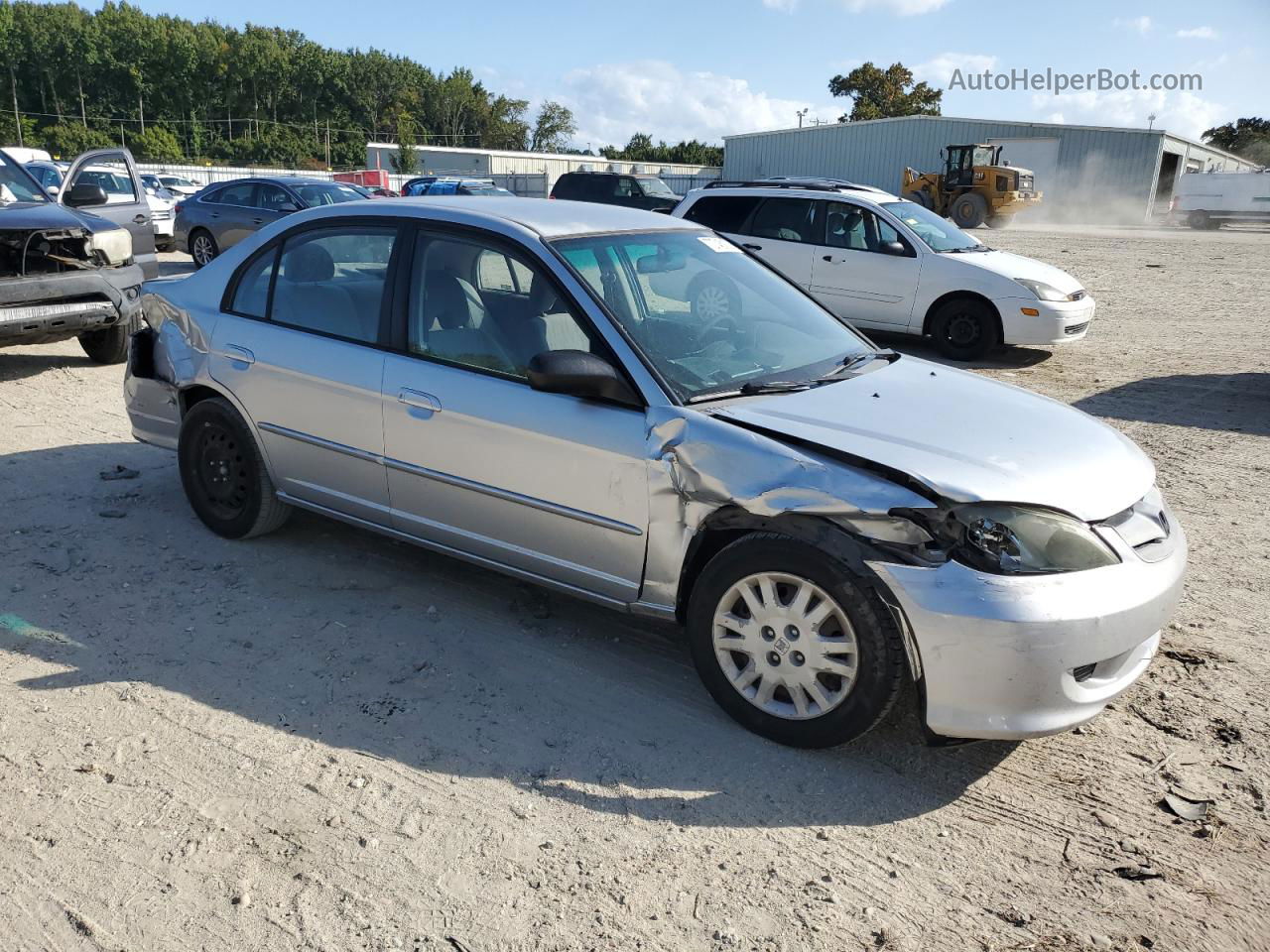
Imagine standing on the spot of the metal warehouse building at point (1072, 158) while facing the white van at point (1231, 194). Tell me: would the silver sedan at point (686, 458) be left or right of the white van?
right

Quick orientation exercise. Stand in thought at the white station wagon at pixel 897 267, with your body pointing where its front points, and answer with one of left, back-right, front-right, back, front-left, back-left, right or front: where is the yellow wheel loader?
back-left

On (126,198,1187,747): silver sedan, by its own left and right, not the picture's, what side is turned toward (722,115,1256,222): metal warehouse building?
left

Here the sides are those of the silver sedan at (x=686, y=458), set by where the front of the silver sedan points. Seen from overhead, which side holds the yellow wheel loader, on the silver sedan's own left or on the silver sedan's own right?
on the silver sedan's own left

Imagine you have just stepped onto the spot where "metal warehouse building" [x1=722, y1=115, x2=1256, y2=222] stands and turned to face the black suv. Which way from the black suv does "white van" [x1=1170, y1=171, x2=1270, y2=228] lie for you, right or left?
left

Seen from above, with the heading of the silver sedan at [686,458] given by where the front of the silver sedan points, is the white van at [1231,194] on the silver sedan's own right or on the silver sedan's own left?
on the silver sedan's own left
